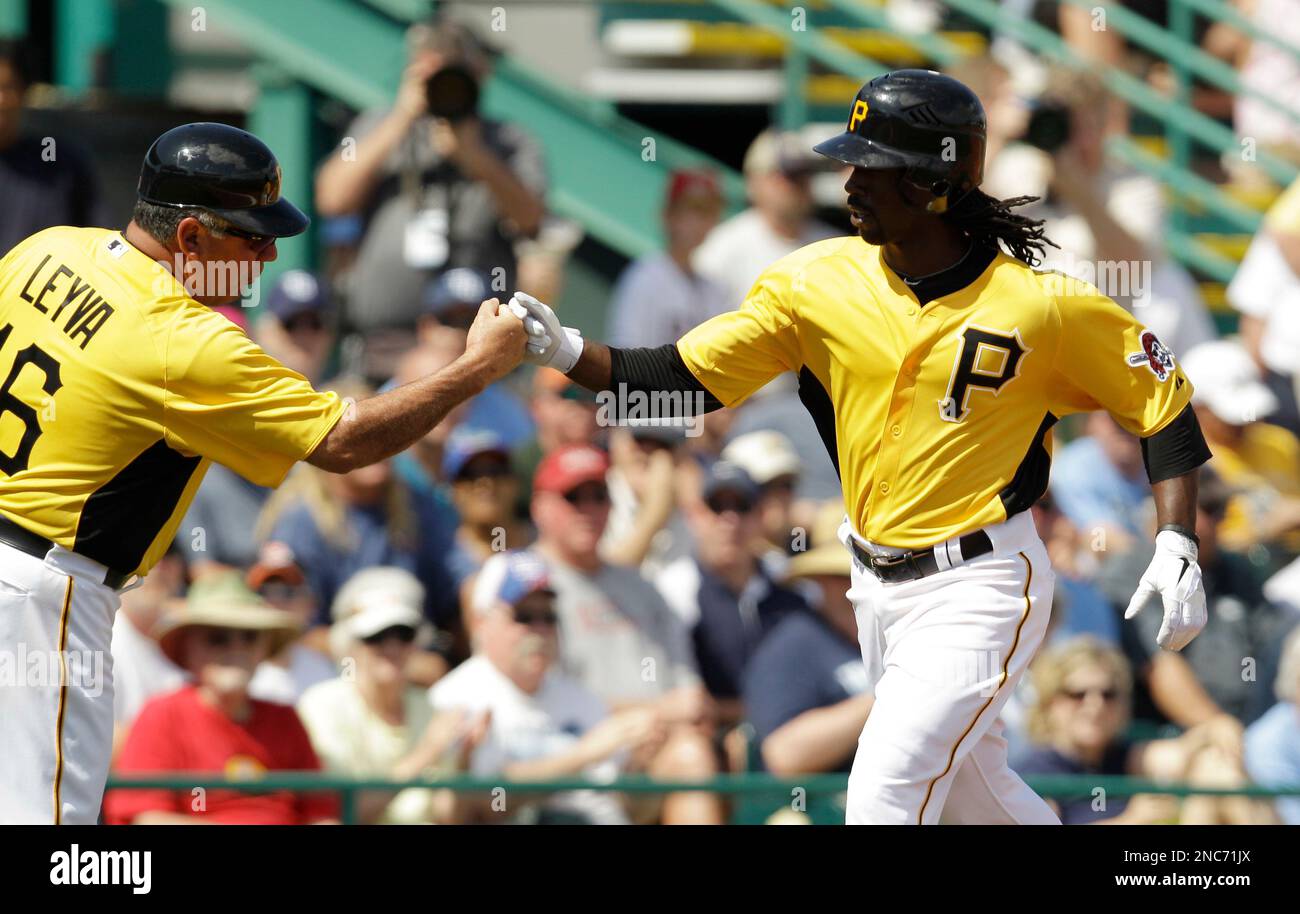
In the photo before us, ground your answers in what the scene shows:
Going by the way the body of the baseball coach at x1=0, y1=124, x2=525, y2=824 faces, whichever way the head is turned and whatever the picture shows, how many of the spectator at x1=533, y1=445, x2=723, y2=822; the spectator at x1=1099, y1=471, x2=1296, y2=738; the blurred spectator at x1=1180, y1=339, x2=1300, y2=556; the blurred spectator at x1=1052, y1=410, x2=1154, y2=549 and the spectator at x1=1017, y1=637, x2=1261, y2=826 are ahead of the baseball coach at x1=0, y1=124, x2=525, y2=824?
5

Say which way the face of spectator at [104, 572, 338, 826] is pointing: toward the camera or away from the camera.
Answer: toward the camera

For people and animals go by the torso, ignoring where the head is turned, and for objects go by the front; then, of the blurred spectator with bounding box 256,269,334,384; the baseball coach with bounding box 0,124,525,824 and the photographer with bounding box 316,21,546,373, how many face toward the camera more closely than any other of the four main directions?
2

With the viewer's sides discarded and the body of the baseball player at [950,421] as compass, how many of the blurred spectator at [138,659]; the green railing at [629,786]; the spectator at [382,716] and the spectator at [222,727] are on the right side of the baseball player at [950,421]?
4

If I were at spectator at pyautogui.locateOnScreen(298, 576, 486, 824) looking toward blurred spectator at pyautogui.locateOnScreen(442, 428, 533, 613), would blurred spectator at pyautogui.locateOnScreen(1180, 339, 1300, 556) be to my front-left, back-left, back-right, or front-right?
front-right

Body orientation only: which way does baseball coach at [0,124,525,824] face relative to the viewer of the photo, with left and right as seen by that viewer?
facing away from the viewer and to the right of the viewer

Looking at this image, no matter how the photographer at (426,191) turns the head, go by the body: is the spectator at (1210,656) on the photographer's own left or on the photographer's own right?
on the photographer's own left

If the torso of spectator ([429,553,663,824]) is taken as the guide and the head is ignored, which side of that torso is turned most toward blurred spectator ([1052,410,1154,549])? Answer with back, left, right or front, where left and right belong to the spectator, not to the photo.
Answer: left

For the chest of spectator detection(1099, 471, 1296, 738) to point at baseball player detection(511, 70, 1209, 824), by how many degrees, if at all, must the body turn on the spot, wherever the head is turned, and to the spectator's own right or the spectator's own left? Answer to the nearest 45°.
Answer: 0° — they already face them

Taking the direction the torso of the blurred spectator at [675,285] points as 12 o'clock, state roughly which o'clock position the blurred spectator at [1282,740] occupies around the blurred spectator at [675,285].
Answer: the blurred spectator at [1282,740] is roughly at 11 o'clock from the blurred spectator at [675,285].

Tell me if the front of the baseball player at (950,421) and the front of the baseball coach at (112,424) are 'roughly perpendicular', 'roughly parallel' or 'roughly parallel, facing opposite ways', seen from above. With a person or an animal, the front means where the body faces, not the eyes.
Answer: roughly parallel, facing opposite ways

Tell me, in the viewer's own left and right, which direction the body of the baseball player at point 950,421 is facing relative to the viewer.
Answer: facing the viewer and to the left of the viewer

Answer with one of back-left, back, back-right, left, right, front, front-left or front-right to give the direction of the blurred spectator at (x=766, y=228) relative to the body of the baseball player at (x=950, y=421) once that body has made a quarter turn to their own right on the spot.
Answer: front-right

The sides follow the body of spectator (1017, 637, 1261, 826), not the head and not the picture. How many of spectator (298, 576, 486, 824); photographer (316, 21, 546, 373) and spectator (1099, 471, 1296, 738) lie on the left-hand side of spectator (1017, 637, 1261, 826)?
1

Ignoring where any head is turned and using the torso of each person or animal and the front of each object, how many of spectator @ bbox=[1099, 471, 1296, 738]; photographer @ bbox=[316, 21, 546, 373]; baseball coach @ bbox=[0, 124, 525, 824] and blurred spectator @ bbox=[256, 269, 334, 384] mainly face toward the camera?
3

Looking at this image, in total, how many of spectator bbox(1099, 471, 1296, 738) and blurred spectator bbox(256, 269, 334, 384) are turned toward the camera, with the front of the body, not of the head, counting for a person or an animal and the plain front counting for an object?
2

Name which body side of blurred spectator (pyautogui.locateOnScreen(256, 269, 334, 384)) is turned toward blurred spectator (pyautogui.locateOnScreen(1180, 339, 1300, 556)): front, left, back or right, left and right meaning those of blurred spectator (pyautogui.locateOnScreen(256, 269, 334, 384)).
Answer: left

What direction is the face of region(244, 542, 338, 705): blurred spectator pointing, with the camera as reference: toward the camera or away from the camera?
toward the camera

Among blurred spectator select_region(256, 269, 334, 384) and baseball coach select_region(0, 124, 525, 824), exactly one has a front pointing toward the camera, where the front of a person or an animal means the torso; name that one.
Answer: the blurred spectator

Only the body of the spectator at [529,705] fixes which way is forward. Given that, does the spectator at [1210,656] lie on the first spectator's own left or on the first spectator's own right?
on the first spectator's own left

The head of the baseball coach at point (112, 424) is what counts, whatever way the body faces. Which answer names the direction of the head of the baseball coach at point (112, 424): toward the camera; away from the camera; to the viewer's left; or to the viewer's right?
to the viewer's right

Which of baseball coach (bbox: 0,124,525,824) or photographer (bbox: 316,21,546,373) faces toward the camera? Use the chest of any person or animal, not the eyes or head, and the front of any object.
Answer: the photographer
